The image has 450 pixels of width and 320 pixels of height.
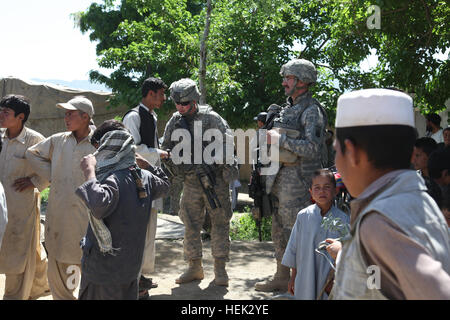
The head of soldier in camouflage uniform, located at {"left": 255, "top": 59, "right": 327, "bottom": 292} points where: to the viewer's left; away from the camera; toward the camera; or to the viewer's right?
to the viewer's left

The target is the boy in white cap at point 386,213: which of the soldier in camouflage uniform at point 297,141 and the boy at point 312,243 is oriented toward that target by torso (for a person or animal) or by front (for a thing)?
the boy

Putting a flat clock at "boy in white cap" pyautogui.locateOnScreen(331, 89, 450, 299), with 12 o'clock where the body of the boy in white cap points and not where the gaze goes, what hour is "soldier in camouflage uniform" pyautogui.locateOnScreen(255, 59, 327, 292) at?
The soldier in camouflage uniform is roughly at 1 o'clock from the boy in white cap.

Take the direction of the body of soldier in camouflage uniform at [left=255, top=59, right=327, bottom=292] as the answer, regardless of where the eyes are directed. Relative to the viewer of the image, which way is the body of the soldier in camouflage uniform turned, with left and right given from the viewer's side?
facing to the left of the viewer

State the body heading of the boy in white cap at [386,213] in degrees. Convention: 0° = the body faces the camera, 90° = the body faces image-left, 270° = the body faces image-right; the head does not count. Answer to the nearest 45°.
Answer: approximately 135°

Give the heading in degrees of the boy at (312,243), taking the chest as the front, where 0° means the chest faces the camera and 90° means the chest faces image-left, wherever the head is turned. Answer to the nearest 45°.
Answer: approximately 0°

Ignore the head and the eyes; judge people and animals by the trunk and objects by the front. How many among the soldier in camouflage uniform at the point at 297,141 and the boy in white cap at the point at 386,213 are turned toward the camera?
0

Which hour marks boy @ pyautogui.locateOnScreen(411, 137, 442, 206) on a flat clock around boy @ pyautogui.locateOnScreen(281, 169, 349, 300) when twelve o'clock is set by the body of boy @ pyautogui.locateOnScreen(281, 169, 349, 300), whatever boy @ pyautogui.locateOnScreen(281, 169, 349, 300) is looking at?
boy @ pyautogui.locateOnScreen(411, 137, 442, 206) is roughly at 7 o'clock from boy @ pyautogui.locateOnScreen(281, 169, 349, 300).

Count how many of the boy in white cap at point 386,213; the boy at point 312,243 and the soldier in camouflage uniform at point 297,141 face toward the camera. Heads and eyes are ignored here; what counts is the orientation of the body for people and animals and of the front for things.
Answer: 1

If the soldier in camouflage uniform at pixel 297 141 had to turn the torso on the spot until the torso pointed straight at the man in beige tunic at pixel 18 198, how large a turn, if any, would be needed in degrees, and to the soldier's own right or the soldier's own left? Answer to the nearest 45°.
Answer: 0° — they already face them

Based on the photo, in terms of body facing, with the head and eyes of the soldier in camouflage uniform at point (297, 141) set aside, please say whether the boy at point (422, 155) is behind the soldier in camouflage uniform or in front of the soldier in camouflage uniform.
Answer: behind

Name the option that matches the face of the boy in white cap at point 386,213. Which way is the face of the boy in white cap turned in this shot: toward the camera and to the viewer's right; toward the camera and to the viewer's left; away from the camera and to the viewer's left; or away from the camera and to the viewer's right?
away from the camera and to the viewer's left
